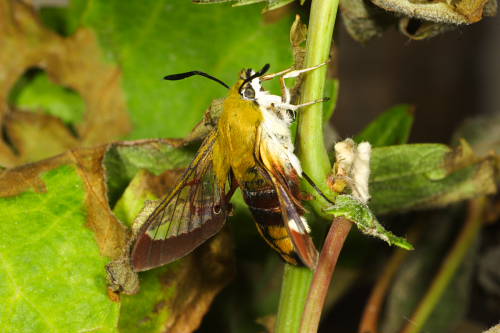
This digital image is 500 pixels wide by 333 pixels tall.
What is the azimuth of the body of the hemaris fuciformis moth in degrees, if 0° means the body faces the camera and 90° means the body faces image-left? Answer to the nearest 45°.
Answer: approximately 225°
